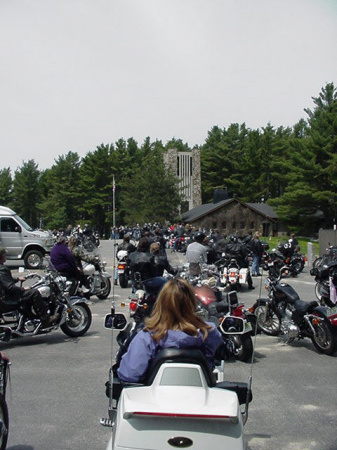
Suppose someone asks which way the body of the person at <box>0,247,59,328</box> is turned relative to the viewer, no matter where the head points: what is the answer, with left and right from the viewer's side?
facing to the right of the viewer

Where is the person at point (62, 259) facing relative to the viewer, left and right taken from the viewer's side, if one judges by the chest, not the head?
facing to the right of the viewer

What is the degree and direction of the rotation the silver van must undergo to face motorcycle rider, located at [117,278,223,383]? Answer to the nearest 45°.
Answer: approximately 90° to its right

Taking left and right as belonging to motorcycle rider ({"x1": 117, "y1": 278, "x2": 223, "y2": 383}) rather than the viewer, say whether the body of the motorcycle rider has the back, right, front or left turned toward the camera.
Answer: back

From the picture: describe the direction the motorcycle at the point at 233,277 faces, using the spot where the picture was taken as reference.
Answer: facing away from the viewer

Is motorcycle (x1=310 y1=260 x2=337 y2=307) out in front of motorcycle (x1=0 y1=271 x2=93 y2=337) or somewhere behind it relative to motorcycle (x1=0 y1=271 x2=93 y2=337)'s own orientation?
in front

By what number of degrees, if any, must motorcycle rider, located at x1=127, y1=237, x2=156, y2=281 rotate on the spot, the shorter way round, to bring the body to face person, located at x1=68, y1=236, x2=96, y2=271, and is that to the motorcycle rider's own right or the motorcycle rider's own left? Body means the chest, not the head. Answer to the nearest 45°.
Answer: approximately 45° to the motorcycle rider's own left

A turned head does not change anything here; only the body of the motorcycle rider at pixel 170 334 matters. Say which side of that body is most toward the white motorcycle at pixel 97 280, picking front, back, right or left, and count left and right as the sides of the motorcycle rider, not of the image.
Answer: front

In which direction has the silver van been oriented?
to the viewer's right

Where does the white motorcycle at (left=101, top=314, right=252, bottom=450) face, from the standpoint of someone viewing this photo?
facing away from the viewer

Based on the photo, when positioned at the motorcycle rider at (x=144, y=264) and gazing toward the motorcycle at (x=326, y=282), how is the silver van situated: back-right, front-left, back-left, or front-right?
back-left

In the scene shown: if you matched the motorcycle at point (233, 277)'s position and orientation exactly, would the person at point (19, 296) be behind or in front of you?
behind

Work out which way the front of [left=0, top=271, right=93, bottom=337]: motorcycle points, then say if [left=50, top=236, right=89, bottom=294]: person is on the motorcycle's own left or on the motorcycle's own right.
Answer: on the motorcycle's own left

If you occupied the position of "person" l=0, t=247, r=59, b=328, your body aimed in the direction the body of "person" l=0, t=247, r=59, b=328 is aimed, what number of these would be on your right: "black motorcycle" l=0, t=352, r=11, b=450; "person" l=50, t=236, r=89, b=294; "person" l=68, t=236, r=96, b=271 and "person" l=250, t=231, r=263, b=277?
1

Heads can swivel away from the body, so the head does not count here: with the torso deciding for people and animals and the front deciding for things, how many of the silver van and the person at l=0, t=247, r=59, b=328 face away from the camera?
0

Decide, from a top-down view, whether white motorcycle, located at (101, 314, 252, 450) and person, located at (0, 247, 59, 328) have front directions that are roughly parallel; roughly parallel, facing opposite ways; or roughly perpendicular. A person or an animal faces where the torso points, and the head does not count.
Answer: roughly perpendicular

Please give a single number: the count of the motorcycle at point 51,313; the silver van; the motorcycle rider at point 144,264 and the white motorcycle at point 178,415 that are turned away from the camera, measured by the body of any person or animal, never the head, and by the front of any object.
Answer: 2
